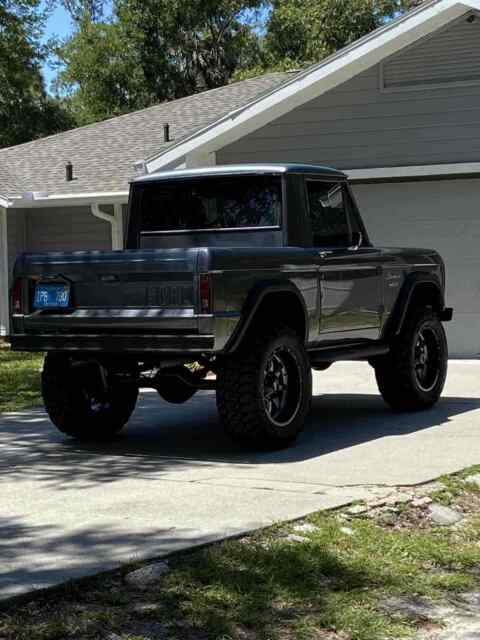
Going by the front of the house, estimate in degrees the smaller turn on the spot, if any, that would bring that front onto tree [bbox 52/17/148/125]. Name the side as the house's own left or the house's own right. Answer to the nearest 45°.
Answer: approximately 180°

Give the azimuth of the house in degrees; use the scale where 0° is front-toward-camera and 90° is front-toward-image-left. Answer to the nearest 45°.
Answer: approximately 0°

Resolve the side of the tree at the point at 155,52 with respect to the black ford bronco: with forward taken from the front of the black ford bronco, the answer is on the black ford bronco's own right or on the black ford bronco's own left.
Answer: on the black ford bronco's own left

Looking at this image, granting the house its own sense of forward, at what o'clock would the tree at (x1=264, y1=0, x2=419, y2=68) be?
The tree is roughly at 6 o'clock from the house.

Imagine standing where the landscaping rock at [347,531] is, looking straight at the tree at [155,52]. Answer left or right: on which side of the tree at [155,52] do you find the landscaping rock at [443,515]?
right

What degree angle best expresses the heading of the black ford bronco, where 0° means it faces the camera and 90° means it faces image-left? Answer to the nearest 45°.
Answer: approximately 225°

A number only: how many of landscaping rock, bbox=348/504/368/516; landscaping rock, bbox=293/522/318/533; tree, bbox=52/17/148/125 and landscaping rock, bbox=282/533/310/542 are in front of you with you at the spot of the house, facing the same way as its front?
3

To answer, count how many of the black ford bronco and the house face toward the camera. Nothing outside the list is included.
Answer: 1

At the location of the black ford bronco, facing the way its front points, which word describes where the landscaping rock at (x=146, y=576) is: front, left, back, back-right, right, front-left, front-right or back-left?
back-right

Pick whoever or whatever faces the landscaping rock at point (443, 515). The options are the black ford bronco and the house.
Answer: the house

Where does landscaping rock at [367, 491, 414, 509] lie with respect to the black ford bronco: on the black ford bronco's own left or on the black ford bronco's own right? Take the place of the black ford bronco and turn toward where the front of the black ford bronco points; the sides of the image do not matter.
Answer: on the black ford bronco's own right
